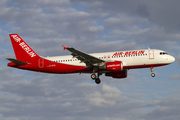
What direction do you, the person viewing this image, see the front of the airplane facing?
facing to the right of the viewer
